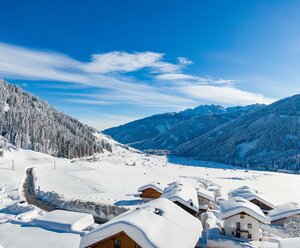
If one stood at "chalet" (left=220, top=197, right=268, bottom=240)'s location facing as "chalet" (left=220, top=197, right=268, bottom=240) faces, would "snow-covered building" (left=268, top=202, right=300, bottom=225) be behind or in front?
behind

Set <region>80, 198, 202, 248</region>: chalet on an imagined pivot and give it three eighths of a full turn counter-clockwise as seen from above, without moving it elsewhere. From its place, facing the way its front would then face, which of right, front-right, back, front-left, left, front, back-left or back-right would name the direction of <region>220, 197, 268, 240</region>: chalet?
front-left

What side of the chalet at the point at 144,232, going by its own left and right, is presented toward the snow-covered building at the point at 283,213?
back

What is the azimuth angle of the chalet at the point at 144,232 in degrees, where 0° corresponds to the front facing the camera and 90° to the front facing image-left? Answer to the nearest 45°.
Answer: approximately 45°
